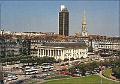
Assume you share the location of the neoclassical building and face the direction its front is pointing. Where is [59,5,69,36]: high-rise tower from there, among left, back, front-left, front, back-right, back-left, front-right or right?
back-right

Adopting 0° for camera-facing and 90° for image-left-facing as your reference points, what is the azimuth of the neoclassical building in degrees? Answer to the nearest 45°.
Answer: approximately 45°
